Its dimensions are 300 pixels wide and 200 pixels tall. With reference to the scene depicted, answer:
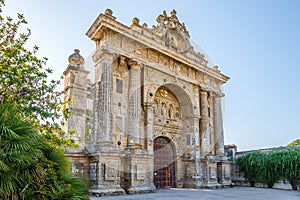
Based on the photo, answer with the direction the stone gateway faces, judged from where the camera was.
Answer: facing the viewer and to the right of the viewer
